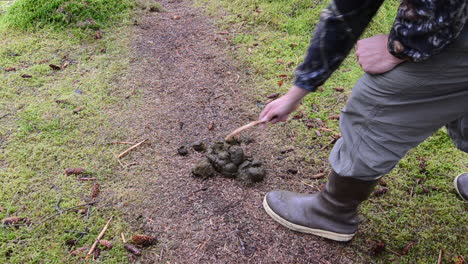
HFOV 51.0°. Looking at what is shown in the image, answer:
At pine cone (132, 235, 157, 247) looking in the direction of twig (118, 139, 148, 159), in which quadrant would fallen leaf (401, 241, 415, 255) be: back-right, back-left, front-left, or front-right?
back-right

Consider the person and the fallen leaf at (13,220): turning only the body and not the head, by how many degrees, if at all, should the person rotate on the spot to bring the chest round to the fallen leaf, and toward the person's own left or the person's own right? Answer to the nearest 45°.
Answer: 0° — they already face it

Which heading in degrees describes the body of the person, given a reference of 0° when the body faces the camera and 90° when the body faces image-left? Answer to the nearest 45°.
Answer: approximately 90°

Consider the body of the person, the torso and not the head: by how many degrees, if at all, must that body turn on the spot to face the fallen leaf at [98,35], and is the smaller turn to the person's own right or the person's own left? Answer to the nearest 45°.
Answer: approximately 45° to the person's own right
